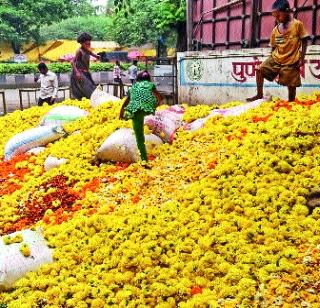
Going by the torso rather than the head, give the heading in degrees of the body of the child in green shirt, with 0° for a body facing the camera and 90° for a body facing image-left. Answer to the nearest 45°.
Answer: approximately 180°

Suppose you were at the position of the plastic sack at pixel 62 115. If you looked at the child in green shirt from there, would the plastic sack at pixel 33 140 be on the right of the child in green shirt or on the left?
right

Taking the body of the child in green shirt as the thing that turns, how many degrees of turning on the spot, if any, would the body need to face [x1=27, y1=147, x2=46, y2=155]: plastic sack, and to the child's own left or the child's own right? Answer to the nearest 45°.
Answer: approximately 45° to the child's own left

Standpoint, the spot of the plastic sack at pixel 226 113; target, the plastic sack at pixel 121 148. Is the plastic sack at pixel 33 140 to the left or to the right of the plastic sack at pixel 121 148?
right

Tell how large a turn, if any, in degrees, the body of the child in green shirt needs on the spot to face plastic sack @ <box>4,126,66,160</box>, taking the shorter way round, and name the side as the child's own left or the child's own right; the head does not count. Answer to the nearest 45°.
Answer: approximately 45° to the child's own left

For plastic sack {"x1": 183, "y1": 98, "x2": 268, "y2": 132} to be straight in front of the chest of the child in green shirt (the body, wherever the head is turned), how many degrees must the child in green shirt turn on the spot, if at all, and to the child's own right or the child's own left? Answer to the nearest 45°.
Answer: approximately 45° to the child's own right
